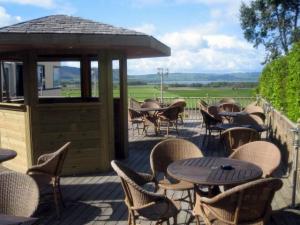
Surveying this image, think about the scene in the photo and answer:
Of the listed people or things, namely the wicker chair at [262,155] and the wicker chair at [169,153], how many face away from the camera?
0

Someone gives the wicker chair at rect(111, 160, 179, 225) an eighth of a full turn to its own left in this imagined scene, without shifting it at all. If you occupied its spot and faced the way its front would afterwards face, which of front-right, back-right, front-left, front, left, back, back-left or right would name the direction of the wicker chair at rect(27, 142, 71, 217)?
front-left

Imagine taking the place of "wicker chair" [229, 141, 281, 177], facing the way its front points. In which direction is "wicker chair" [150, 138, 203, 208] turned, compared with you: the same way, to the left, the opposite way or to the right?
to the left

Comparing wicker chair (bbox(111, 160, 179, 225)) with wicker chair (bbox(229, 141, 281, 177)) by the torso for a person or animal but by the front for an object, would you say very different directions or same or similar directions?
very different directions

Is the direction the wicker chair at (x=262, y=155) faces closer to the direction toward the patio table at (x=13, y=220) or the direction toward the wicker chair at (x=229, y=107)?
the patio table

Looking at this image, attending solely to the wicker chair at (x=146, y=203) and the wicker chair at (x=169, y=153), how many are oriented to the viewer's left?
0

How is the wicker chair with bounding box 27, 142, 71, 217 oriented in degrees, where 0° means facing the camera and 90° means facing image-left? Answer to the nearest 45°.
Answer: approximately 135°

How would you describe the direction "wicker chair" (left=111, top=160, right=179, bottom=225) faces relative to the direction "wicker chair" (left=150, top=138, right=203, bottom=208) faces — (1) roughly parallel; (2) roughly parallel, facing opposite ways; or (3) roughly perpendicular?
roughly perpendicular

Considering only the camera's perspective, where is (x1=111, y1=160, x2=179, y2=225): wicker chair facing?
facing away from the viewer and to the right of the viewer

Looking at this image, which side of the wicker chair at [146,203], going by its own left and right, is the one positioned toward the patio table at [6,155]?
back

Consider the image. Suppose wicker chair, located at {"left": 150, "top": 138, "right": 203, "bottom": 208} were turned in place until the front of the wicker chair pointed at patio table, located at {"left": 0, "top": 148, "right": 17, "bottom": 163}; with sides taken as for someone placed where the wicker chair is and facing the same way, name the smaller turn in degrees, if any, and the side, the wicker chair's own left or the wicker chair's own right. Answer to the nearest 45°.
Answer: approximately 135° to the wicker chair's own right

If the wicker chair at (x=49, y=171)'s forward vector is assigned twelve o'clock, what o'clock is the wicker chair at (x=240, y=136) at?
the wicker chair at (x=240, y=136) is roughly at 4 o'clock from the wicker chair at (x=49, y=171).

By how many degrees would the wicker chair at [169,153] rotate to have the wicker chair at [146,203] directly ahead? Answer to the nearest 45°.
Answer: approximately 45° to its right

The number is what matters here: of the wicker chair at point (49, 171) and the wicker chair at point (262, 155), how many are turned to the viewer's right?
0
